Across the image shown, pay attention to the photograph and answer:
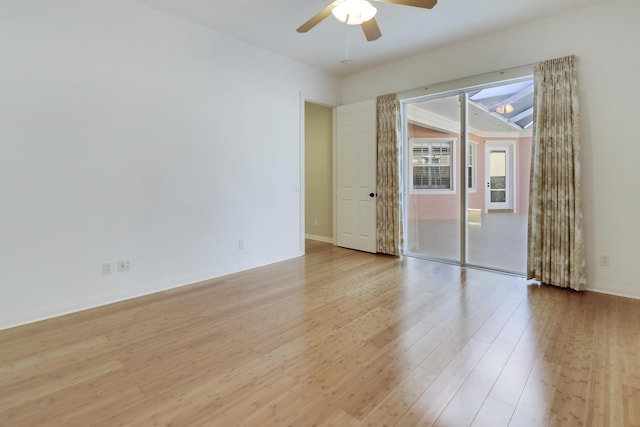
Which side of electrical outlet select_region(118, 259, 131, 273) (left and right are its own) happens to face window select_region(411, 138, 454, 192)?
left

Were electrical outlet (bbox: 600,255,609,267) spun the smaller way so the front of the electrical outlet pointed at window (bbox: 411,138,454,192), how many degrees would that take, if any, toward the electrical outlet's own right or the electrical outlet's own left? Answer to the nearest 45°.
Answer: approximately 90° to the electrical outlet's own right

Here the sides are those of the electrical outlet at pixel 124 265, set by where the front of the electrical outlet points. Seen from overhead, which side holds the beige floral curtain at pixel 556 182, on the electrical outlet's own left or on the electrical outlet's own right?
on the electrical outlet's own left

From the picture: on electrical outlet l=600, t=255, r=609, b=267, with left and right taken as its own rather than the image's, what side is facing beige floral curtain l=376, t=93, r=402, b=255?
right

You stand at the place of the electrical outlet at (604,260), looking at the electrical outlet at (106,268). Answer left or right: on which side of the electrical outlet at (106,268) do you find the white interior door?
right

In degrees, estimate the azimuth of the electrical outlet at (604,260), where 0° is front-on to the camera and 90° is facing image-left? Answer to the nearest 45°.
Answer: approximately 0°

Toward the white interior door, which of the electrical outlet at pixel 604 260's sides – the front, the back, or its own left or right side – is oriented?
right

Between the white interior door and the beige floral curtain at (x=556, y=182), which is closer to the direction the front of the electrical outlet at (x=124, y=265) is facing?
the beige floral curtain
